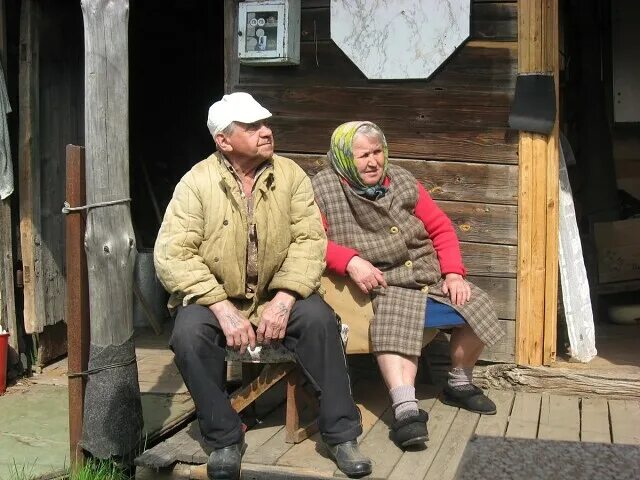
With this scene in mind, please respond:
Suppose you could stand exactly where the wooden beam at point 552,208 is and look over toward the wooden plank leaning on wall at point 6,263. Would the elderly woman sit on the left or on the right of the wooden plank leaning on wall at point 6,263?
left

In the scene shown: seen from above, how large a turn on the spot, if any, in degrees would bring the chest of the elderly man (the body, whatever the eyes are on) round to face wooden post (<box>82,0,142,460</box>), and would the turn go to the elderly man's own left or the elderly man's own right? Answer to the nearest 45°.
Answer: approximately 90° to the elderly man's own right

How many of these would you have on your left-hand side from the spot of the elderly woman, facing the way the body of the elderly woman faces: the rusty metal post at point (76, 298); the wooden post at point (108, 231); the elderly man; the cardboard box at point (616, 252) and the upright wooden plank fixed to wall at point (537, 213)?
2

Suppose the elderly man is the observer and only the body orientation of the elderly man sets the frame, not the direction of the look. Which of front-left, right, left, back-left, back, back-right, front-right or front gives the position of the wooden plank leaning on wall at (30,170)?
back-right

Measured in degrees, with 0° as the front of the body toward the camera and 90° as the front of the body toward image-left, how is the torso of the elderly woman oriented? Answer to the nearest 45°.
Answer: approximately 315°

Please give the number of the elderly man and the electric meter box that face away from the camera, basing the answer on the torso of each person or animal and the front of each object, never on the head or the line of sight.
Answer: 0

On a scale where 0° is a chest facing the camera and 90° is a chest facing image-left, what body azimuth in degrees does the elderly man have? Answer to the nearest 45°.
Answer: approximately 0°

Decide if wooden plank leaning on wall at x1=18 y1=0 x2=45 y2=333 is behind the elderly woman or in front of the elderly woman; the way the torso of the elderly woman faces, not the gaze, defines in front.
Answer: behind

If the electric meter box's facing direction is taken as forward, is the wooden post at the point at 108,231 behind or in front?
in front

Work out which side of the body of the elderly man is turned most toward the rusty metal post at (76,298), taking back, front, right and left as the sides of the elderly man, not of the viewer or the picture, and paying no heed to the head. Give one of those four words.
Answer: right

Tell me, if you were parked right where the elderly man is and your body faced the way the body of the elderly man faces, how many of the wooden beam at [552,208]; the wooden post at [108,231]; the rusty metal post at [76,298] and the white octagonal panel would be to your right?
2

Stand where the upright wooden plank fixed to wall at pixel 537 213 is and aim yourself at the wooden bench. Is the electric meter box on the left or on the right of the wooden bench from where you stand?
right
